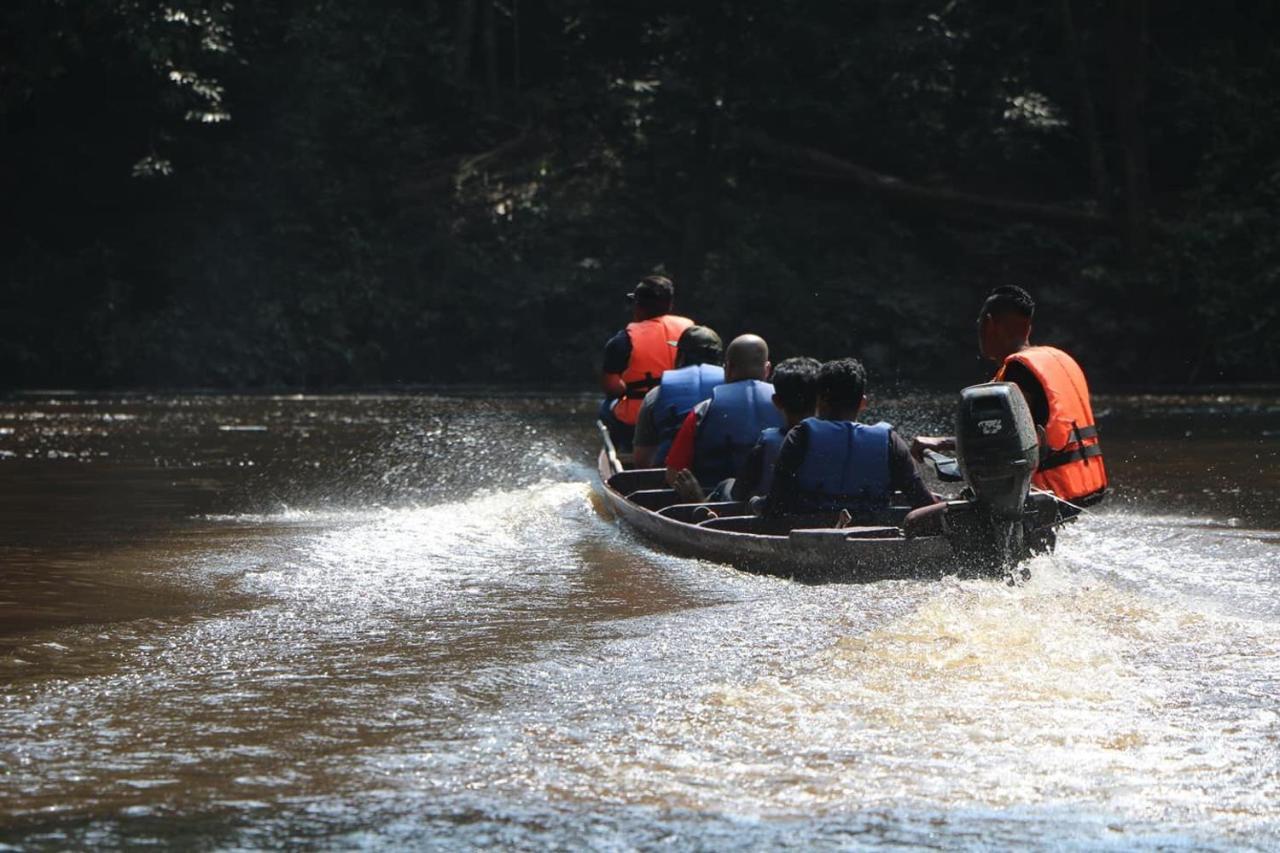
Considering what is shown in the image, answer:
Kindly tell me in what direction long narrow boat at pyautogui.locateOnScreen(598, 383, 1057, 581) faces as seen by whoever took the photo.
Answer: facing away from the viewer and to the left of the viewer

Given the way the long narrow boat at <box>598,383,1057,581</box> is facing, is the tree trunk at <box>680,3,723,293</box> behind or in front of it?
in front

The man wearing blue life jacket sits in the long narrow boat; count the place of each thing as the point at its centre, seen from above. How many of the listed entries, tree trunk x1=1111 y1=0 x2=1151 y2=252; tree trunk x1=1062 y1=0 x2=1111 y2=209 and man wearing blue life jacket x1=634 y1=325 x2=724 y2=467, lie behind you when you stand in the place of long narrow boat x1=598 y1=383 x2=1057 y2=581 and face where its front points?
0

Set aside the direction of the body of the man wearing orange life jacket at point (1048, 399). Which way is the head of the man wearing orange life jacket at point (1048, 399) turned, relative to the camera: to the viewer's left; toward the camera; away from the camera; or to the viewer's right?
to the viewer's left

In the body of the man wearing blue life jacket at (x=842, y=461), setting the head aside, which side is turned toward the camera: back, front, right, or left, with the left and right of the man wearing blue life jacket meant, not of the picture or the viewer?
back

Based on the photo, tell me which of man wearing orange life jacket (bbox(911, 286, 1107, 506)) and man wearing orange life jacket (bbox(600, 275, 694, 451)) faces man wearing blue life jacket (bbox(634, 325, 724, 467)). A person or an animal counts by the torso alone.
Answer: man wearing orange life jacket (bbox(911, 286, 1107, 506))

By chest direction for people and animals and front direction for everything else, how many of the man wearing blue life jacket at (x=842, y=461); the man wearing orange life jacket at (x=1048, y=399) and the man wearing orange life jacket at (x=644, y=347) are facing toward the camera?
0

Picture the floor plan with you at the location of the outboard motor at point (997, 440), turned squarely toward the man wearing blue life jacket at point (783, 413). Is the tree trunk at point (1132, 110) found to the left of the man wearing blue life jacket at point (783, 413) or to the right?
right

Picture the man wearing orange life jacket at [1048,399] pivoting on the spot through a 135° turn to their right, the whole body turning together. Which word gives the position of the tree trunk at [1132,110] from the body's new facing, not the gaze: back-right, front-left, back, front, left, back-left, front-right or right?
left

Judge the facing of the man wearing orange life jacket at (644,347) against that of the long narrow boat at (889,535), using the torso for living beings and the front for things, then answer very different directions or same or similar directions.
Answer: same or similar directions

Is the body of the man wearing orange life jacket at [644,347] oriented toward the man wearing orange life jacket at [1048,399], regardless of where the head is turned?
no

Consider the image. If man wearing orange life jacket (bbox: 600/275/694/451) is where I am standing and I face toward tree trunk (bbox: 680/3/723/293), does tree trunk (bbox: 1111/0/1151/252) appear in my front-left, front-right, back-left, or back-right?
front-right

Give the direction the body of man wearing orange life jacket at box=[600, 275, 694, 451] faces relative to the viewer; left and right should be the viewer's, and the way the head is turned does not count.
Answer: facing away from the viewer and to the left of the viewer

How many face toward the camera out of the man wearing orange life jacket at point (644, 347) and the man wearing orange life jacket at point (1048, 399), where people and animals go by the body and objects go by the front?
0

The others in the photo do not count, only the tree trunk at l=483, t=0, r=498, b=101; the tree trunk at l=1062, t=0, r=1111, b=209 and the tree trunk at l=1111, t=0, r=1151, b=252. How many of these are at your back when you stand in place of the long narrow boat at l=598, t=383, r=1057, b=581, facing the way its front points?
0

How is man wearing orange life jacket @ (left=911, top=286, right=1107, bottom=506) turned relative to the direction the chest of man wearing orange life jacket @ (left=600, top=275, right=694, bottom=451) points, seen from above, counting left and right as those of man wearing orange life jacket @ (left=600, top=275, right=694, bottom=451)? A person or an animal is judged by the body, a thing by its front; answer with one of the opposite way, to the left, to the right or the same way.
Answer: the same way

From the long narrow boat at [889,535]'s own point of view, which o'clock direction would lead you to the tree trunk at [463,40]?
The tree trunk is roughly at 1 o'clock from the long narrow boat.

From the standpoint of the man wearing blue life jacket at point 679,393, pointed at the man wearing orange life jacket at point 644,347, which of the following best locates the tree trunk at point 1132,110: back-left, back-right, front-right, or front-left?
front-right

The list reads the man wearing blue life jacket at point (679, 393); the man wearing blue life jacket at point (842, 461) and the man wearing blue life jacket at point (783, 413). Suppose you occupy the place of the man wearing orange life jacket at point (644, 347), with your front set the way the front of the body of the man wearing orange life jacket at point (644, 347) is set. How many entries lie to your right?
0

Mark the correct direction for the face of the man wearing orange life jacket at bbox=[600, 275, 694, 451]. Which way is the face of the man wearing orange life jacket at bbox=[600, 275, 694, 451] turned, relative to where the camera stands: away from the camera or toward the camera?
away from the camera

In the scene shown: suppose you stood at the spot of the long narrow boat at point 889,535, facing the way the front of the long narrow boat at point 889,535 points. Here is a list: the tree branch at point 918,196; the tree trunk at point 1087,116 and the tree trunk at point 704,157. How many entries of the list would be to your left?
0

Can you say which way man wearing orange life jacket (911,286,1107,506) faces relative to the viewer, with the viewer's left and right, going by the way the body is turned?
facing away from the viewer and to the left of the viewer

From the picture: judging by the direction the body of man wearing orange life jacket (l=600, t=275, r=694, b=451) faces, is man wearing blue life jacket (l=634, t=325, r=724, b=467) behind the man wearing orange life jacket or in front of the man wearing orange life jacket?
behind
